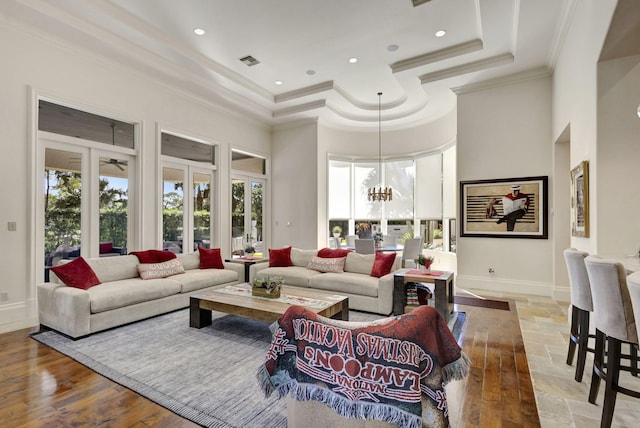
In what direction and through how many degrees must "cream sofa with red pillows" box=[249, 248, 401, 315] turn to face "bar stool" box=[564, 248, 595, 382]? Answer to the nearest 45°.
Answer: approximately 90° to its left

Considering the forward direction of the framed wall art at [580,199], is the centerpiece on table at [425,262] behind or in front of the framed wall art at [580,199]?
in front

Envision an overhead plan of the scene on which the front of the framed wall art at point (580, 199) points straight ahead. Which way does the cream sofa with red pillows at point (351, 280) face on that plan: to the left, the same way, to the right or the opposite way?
to the left

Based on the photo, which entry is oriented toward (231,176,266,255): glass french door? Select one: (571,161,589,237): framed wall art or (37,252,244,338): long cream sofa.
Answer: the framed wall art

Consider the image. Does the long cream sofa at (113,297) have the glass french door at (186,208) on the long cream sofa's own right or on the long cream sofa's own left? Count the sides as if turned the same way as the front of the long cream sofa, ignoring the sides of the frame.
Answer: on the long cream sofa's own left

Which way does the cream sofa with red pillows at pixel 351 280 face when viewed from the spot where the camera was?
facing the viewer and to the left of the viewer

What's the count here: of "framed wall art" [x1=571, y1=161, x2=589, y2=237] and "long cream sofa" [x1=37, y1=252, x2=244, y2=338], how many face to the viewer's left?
1

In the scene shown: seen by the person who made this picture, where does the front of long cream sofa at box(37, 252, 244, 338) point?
facing the viewer and to the right of the viewer

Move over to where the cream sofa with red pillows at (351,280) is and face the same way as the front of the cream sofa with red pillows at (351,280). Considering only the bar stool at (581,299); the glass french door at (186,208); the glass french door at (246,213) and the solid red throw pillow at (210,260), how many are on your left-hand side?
1

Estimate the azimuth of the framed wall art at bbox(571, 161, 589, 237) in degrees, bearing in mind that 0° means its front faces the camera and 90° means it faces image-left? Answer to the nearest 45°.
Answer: approximately 90°

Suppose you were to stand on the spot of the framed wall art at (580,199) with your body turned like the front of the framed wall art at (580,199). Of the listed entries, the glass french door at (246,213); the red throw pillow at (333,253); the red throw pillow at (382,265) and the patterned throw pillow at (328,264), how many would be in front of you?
4

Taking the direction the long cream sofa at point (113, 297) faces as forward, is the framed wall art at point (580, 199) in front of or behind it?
in front

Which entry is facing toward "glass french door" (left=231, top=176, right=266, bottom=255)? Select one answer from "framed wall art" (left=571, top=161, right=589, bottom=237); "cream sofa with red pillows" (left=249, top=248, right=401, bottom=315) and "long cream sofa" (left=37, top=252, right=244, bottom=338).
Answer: the framed wall art

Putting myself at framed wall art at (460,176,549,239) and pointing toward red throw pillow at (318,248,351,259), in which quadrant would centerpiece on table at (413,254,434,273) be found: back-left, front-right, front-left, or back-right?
front-left

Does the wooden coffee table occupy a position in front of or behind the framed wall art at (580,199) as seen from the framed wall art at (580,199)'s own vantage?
in front

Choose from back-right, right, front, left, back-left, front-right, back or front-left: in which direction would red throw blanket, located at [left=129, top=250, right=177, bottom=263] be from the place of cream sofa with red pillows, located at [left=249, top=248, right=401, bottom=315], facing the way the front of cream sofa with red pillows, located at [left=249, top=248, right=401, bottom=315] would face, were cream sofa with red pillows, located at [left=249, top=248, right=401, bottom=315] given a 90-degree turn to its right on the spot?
front-left
